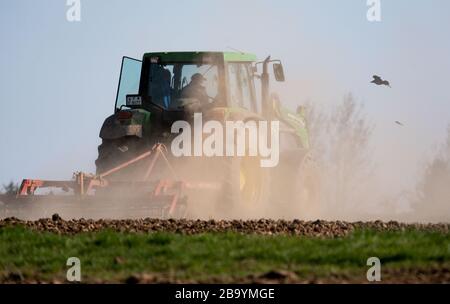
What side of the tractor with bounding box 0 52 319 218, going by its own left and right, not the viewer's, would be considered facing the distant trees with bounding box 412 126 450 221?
front

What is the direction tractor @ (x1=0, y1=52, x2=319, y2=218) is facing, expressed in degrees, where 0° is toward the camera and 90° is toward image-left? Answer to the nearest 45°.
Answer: approximately 225°

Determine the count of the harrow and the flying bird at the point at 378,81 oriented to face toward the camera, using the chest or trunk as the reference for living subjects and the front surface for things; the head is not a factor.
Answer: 0

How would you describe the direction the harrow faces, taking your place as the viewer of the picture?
facing away from the viewer and to the right of the viewer

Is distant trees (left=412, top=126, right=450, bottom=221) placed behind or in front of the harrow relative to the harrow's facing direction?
in front
